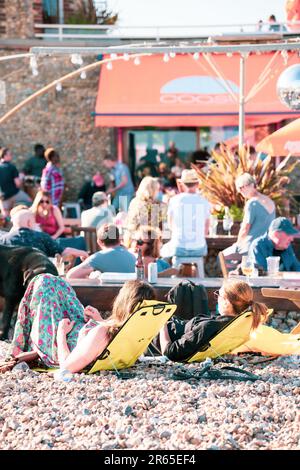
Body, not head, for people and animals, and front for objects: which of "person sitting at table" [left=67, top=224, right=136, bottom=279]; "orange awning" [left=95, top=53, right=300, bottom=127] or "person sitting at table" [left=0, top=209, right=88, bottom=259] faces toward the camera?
the orange awning

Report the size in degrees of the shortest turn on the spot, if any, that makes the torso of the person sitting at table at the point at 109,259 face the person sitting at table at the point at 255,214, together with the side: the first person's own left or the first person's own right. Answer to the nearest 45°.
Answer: approximately 90° to the first person's own right

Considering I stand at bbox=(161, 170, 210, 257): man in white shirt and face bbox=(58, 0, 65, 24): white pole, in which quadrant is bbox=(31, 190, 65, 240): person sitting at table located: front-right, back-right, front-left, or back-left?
front-left

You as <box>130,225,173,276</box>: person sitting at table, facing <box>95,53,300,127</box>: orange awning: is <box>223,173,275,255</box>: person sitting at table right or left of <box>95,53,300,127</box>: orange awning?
right

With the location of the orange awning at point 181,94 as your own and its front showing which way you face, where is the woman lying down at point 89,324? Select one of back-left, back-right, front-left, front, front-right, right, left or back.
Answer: front

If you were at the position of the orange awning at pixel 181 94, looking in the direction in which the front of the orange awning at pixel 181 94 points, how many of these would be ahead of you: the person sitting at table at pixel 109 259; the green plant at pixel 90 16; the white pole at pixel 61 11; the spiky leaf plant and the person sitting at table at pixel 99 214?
3

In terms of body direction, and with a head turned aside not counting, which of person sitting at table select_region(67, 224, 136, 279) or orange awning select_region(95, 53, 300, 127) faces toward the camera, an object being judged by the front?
the orange awning

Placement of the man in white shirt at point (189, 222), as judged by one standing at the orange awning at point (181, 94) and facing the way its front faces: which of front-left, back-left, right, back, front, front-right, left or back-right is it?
front

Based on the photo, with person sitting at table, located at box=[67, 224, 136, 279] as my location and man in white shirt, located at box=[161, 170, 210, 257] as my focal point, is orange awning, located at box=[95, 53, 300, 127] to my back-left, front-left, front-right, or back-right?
front-left

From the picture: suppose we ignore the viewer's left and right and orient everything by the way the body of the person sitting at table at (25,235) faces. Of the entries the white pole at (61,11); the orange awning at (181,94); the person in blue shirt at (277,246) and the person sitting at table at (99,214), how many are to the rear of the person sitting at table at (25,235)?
0

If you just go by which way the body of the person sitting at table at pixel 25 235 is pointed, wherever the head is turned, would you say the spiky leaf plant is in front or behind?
in front

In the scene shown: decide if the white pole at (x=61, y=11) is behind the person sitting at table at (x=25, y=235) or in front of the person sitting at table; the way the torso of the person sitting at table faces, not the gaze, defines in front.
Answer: in front

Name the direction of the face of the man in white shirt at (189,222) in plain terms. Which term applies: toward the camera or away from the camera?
away from the camera

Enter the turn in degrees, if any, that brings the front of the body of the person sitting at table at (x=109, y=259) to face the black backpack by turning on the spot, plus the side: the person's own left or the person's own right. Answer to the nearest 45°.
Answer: approximately 180°

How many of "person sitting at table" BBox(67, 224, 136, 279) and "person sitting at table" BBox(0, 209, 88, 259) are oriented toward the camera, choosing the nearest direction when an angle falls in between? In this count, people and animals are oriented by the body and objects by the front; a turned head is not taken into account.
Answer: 0

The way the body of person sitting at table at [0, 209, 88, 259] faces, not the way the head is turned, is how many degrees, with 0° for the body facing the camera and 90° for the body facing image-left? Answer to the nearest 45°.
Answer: approximately 225°

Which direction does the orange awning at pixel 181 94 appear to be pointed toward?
toward the camera

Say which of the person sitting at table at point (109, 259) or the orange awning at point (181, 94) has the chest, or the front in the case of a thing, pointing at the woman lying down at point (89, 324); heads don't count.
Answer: the orange awning

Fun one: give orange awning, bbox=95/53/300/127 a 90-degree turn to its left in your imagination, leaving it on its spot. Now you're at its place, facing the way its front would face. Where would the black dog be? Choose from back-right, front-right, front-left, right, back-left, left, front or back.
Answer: right

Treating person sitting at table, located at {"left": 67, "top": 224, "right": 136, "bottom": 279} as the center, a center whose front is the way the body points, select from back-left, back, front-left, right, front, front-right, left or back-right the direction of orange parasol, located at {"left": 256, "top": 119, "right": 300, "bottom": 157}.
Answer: right
